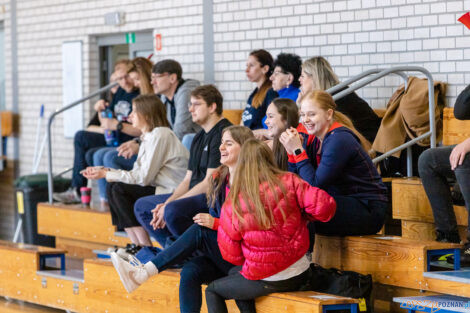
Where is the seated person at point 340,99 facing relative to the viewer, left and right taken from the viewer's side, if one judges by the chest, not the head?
facing to the left of the viewer

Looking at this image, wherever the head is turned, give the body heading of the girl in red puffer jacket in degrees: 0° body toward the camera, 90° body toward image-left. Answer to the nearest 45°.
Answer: approximately 135°

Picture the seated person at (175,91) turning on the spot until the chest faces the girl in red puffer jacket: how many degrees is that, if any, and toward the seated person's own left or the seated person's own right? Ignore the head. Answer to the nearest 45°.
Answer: approximately 45° to the seated person's own left

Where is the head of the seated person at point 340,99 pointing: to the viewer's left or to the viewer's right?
to the viewer's left

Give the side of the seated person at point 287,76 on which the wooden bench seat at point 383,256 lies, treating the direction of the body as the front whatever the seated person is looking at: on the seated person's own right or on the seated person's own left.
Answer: on the seated person's own left

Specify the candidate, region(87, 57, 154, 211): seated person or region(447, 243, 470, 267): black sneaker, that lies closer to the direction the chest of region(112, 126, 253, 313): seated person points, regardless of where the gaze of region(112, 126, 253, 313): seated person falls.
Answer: the seated person

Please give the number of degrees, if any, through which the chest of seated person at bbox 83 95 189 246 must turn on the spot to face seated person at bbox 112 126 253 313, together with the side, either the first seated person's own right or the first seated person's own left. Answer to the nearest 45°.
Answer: approximately 90° to the first seated person's own left

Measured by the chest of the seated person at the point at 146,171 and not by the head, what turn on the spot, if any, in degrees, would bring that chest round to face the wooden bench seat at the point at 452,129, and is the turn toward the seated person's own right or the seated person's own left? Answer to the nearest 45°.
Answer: approximately 135° to the seated person's own left

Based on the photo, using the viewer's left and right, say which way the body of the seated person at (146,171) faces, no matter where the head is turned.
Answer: facing to the left of the viewer

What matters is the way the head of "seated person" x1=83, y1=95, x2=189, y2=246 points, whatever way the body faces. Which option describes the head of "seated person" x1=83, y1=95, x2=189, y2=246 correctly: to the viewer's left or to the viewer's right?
to the viewer's left

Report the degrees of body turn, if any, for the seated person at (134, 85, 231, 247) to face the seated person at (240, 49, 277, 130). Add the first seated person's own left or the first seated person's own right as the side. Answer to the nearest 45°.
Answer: approximately 180°
